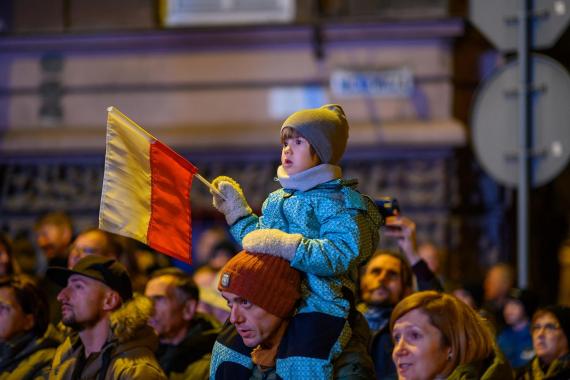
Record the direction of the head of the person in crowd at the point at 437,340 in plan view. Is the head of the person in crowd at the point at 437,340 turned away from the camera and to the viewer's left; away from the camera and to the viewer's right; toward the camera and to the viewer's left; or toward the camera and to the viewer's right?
toward the camera and to the viewer's left

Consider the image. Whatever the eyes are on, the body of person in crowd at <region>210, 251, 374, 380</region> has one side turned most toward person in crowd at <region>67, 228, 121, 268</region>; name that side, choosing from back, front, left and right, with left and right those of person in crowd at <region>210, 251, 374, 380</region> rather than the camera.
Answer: right

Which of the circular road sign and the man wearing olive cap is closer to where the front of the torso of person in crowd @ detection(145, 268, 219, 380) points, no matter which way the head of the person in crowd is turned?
the man wearing olive cap

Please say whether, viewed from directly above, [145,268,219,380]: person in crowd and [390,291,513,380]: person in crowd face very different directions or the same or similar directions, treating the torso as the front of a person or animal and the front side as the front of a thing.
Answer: same or similar directions

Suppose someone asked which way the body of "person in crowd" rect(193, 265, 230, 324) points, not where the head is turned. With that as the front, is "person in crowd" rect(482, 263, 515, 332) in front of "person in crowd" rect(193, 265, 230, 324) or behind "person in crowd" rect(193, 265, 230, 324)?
behind

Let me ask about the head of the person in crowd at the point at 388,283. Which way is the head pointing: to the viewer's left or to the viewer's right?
to the viewer's left

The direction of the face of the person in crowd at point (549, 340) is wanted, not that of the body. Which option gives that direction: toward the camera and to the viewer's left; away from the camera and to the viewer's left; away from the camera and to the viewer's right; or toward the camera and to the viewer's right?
toward the camera and to the viewer's left

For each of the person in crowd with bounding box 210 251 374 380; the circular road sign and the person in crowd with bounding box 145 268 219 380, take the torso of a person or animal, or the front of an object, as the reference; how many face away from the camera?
1

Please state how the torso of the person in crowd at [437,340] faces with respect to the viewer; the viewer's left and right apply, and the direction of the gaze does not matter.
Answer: facing the viewer and to the left of the viewer

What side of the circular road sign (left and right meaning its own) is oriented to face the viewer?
back

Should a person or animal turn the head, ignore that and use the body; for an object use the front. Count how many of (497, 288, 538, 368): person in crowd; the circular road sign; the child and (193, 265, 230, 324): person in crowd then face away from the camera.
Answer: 1

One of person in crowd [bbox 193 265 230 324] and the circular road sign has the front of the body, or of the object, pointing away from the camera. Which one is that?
the circular road sign

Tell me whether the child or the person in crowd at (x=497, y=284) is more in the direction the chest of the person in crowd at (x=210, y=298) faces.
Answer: the child

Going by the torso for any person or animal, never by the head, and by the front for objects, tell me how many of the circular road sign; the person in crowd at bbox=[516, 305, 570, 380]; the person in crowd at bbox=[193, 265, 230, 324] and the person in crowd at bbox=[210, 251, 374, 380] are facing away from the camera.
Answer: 1

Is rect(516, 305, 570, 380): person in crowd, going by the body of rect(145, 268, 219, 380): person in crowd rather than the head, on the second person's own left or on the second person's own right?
on the second person's own left
